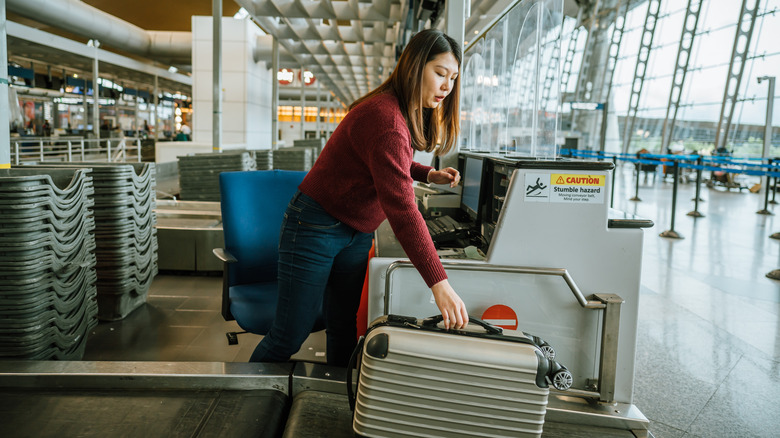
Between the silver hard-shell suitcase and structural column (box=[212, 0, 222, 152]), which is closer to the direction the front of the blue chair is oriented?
the silver hard-shell suitcase

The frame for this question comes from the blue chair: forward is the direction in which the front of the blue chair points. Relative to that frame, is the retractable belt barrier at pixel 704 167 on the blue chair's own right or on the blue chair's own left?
on the blue chair's own left

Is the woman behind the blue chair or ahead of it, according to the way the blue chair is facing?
ahead

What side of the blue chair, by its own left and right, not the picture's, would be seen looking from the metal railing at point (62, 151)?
back

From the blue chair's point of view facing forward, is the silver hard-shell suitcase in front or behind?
in front

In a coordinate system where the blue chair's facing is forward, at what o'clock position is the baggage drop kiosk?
The baggage drop kiosk is roughly at 12 o'clock from the blue chair.

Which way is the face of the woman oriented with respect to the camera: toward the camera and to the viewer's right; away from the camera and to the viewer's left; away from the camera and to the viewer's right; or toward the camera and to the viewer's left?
toward the camera and to the viewer's right

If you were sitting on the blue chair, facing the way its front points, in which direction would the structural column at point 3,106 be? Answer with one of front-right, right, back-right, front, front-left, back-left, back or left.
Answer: back
